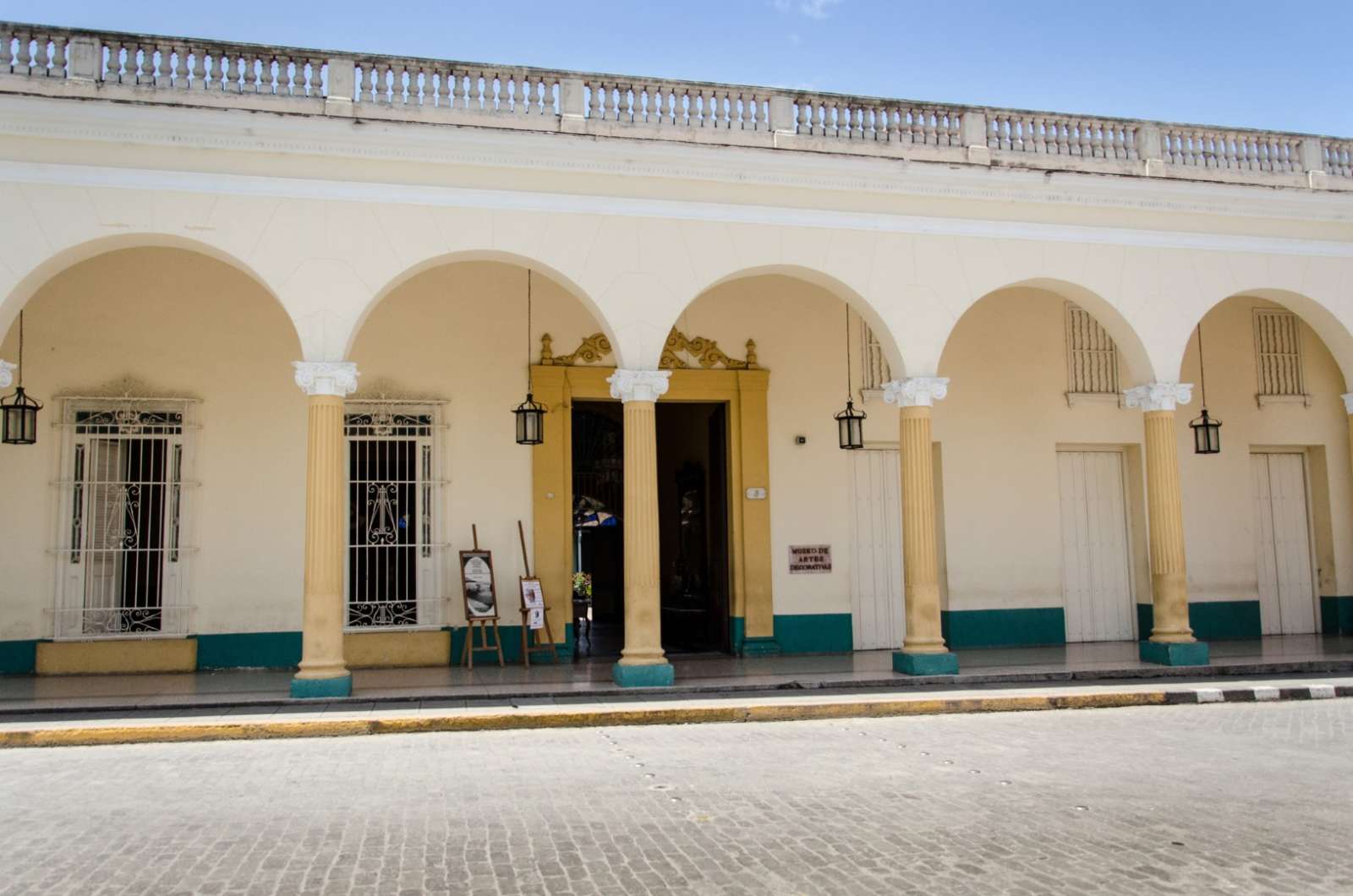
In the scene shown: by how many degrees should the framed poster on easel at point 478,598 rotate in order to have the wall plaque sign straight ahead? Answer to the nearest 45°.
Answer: approximately 90° to its left

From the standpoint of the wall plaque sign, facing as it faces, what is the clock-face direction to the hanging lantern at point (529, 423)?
The hanging lantern is roughly at 2 o'clock from the wall plaque sign.

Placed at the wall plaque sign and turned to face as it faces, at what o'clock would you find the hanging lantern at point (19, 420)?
The hanging lantern is roughly at 2 o'clock from the wall plaque sign.

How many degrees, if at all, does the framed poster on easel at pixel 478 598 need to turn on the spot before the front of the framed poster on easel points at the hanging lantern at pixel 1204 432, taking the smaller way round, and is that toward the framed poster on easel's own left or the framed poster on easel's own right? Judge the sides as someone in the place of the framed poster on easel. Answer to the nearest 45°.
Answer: approximately 90° to the framed poster on easel's own left

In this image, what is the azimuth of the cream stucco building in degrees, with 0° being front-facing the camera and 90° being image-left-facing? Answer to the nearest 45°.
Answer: approximately 0°

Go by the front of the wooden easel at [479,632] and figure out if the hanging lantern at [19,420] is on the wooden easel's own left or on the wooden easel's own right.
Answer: on the wooden easel's own right

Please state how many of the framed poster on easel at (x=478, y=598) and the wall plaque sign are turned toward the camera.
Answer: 2

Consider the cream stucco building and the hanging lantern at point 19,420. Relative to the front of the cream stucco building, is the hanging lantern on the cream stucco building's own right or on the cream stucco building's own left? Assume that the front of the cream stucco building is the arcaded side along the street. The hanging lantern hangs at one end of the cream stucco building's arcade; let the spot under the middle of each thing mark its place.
on the cream stucco building's own right

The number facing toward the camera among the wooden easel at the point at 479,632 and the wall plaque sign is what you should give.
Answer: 2

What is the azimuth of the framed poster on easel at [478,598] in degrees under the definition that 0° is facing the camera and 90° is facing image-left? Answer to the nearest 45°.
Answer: approximately 0°
